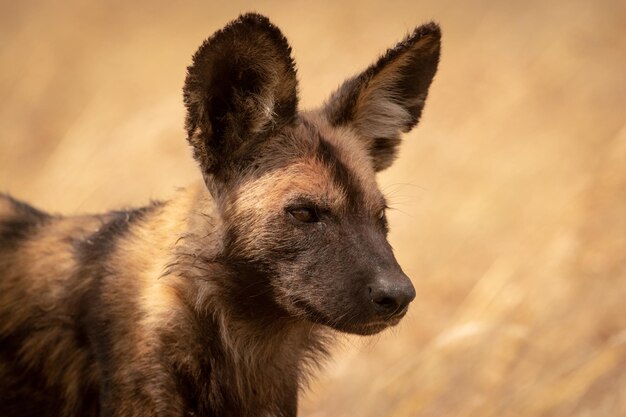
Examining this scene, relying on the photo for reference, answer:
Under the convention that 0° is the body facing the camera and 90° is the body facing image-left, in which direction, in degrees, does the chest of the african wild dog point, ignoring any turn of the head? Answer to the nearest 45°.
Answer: approximately 315°
